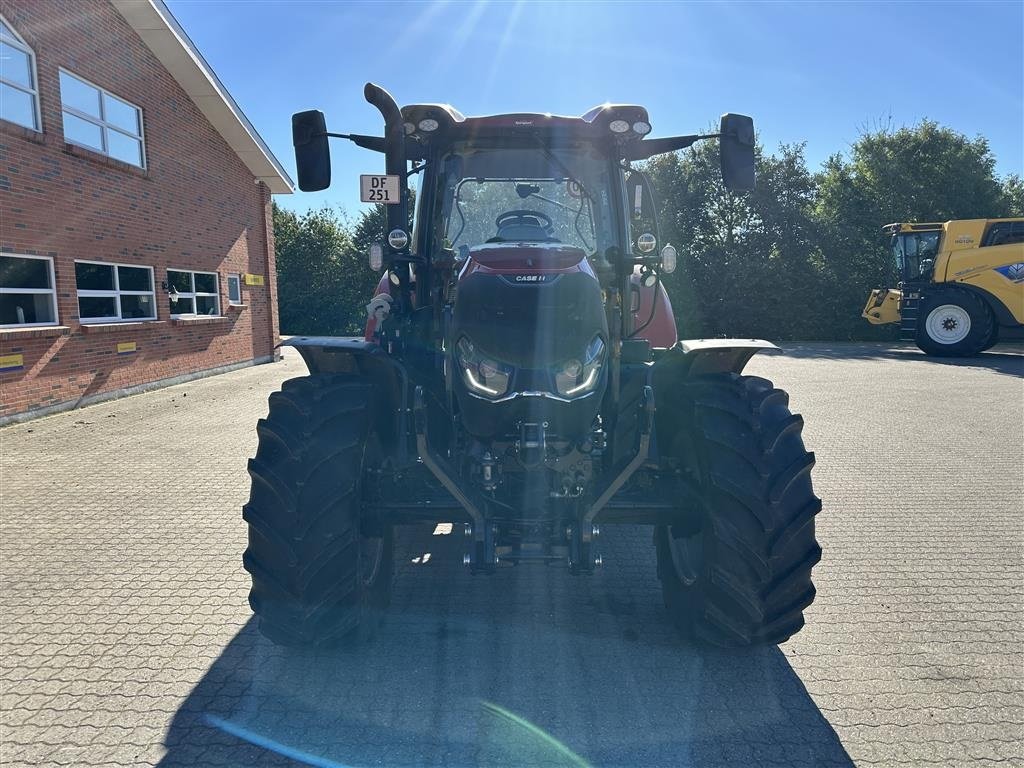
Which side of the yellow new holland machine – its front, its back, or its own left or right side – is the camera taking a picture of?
left

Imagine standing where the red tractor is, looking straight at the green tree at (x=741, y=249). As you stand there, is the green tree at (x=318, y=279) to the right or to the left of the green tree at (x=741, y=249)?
left

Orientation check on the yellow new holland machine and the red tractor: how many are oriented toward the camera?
1

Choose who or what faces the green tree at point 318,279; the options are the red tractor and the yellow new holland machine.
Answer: the yellow new holland machine

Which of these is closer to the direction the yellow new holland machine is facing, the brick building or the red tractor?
the brick building

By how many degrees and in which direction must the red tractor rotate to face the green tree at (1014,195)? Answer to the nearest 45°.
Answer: approximately 135° to its left

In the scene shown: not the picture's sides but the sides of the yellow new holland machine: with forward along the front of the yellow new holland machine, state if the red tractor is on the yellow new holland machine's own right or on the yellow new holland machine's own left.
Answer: on the yellow new holland machine's own left

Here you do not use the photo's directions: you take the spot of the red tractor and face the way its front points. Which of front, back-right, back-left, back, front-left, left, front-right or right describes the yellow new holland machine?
back-left

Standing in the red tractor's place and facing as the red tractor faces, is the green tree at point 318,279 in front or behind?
behind

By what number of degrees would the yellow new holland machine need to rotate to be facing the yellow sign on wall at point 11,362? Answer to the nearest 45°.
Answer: approximately 45° to its left

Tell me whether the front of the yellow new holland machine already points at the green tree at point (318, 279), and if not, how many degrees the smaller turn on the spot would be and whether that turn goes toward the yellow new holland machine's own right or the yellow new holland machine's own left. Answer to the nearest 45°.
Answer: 0° — it already faces it

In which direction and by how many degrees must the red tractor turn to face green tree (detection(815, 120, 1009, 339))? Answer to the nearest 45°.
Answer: approximately 135° to its left
